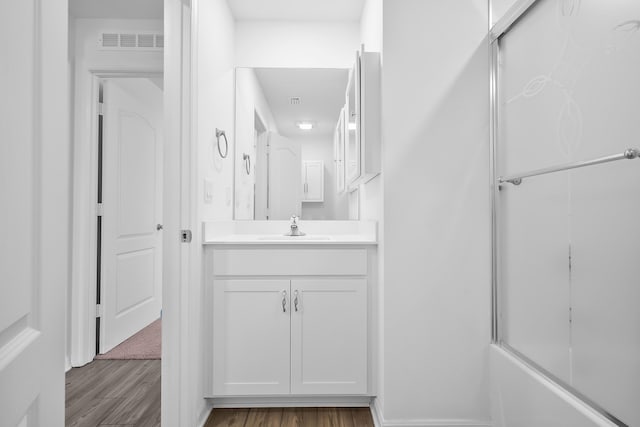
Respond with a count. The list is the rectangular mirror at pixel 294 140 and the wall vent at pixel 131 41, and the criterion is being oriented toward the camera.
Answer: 2

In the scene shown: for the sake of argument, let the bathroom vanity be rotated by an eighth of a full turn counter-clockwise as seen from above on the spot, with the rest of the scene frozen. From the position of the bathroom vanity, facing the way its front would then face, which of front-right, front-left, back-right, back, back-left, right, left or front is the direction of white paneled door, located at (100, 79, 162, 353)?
back

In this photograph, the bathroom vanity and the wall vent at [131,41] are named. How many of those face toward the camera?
2

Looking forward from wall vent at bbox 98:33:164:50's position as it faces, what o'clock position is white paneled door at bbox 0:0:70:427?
The white paneled door is roughly at 12 o'clock from the wall vent.

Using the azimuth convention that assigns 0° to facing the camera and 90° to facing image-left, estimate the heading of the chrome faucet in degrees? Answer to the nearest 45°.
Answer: approximately 0°
